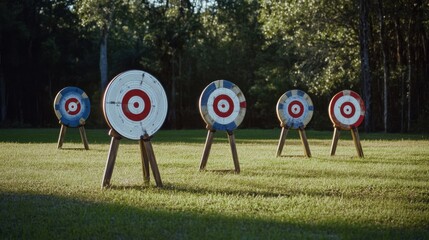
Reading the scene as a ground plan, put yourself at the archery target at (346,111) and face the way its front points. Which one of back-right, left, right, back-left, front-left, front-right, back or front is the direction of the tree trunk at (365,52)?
back

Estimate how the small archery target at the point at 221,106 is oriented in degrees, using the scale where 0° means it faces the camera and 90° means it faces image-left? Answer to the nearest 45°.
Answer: approximately 0°

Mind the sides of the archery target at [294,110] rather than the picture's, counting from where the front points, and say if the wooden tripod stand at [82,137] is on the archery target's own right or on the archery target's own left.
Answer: on the archery target's own right

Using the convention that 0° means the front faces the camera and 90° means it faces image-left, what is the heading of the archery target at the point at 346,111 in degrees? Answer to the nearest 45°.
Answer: approximately 0°

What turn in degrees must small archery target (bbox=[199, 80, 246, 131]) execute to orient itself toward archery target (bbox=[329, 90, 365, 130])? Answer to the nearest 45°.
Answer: approximately 135° to its left

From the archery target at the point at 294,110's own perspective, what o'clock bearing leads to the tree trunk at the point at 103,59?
The tree trunk is roughly at 5 o'clock from the archery target.

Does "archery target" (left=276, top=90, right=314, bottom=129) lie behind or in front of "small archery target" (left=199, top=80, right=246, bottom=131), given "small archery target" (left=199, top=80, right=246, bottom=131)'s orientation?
behind

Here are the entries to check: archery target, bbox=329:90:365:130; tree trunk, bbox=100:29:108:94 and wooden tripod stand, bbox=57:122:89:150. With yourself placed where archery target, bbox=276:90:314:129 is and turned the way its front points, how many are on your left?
1

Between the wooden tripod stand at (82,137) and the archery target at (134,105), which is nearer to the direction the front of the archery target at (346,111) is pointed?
the archery target

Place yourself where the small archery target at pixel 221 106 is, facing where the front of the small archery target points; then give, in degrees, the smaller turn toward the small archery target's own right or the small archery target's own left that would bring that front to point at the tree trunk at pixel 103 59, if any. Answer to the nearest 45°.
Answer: approximately 180°

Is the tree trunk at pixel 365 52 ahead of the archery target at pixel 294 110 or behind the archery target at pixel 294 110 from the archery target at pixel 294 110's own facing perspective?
behind
